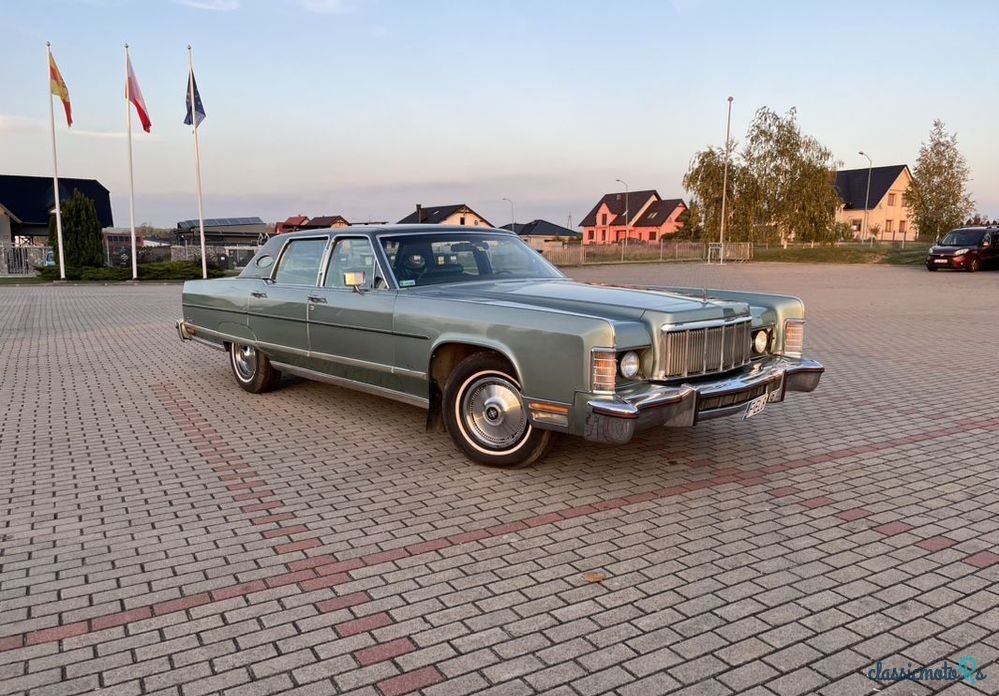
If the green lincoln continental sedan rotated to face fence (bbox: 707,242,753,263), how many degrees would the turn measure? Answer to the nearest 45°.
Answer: approximately 135° to its left

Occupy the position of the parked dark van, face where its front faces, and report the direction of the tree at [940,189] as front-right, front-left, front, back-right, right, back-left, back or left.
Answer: back-right

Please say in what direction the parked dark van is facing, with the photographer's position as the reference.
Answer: facing the viewer and to the left of the viewer

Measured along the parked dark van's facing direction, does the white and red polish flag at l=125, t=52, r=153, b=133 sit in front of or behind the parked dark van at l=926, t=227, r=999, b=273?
in front

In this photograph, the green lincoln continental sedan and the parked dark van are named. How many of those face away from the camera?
0

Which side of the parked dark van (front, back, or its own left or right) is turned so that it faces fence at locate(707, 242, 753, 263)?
right

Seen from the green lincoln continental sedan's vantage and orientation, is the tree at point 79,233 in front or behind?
behind

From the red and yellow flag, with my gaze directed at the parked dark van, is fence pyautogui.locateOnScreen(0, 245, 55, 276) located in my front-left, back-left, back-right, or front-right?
back-left

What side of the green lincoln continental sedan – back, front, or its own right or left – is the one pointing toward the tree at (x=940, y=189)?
left

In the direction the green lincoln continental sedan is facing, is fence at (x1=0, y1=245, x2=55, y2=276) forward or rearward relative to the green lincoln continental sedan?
rearward

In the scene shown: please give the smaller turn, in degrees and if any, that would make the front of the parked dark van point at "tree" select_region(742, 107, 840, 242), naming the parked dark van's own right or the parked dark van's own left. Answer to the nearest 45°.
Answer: approximately 90° to the parked dark van's own right

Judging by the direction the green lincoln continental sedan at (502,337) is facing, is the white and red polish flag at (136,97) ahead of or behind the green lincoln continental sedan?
behind

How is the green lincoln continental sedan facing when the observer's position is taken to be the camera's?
facing the viewer and to the right of the viewer
